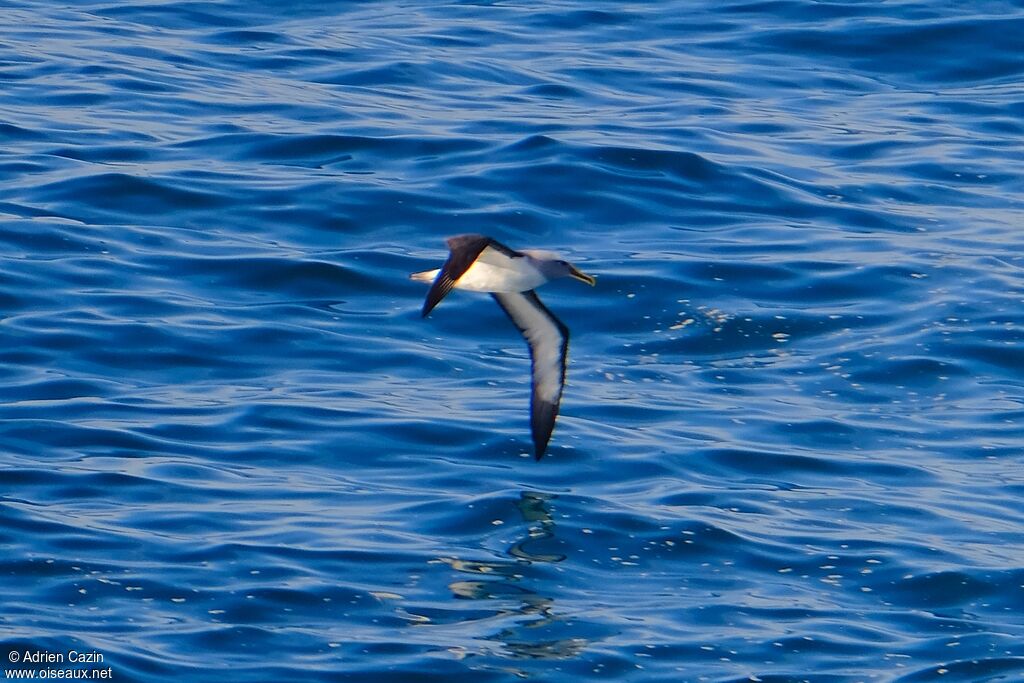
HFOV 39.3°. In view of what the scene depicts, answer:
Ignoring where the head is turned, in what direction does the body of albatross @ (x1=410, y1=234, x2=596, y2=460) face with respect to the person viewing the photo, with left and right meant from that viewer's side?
facing to the right of the viewer
